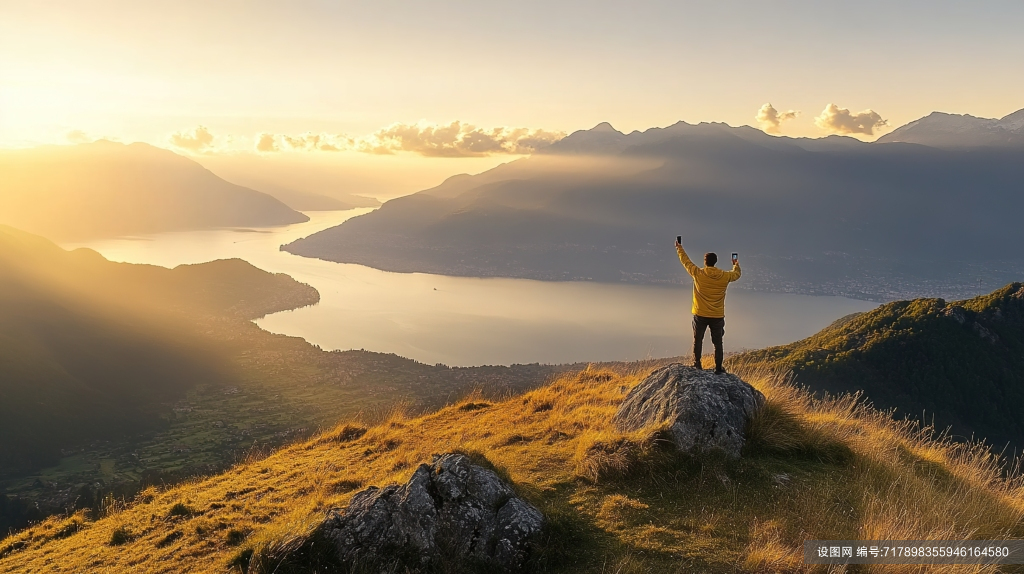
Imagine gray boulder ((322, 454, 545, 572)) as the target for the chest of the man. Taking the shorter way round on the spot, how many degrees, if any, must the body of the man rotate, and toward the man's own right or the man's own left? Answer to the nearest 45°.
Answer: approximately 135° to the man's own left

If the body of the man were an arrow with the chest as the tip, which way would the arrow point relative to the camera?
away from the camera
